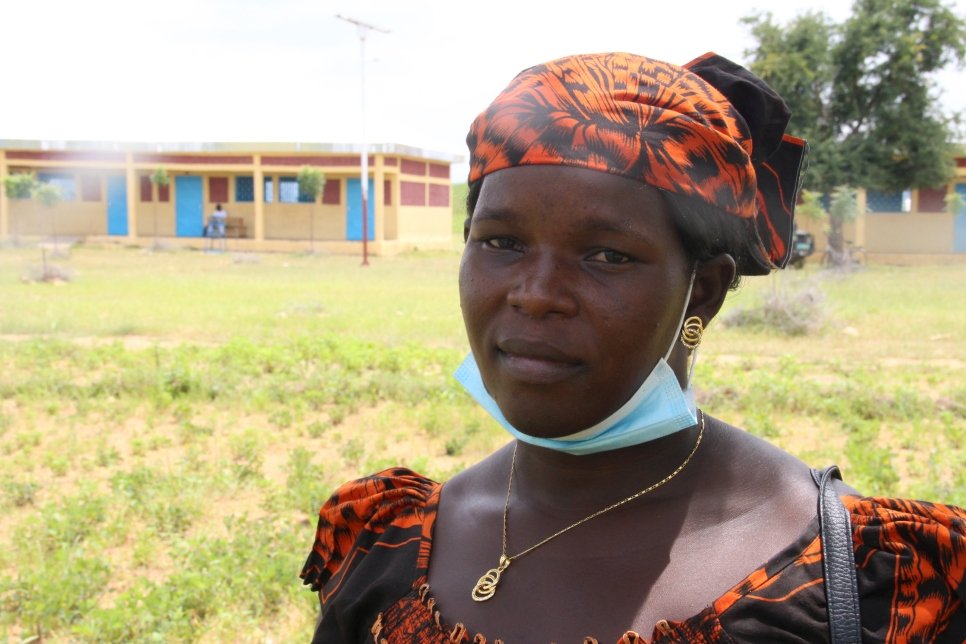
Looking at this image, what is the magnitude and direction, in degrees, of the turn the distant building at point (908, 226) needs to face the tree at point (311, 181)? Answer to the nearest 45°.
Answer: approximately 90° to its right

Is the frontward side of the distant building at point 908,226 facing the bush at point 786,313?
yes

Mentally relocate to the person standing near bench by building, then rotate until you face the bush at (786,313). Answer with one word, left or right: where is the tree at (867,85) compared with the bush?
left

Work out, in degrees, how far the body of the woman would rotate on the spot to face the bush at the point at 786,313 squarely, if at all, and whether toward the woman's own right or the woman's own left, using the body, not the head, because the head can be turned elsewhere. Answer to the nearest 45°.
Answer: approximately 135° to the woman's own right

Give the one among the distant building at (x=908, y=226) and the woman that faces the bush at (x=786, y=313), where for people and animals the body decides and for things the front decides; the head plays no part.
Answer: the distant building

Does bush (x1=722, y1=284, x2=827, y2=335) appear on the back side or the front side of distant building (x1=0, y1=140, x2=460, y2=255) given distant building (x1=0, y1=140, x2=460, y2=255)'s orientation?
on the front side

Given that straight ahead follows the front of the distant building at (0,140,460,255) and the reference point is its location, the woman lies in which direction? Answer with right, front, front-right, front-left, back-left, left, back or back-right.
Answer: front

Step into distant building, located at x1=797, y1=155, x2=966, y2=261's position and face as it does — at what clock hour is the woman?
The woman is roughly at 12 o'clock from the distant building.

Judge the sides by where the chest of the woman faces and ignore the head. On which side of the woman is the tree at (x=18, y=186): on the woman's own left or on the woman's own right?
on the woman's own right

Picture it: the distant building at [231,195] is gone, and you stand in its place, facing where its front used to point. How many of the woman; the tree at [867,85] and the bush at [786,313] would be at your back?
0

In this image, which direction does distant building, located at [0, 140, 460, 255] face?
toward the camera

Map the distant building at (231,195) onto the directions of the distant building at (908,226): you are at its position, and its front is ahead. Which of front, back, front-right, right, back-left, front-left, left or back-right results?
right
